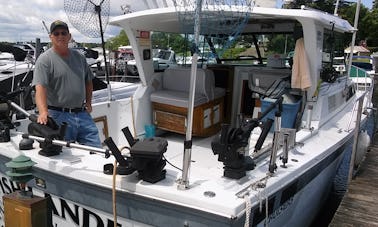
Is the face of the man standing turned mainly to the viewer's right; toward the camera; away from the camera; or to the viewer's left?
toward the camera

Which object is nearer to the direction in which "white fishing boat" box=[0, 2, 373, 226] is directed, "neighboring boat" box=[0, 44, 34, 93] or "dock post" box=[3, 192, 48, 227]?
the neighboring boat

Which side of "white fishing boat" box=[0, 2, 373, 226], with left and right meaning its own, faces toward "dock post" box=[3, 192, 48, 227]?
back

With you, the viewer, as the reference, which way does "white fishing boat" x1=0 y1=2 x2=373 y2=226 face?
facing away from the viewer and to the right of the viewer

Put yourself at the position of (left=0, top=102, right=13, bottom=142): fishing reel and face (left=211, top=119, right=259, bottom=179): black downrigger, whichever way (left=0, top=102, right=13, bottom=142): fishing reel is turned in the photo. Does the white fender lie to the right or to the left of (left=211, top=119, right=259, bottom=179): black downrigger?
left

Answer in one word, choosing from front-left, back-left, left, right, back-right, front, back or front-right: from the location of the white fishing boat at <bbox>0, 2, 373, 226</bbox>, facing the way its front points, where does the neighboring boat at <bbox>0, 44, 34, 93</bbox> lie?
left
